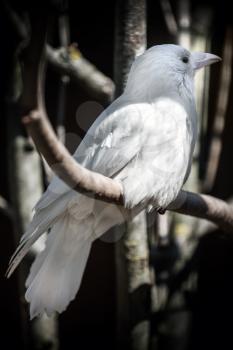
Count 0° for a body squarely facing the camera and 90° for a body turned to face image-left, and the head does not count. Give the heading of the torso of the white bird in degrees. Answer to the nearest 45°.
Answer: approximately 270°
